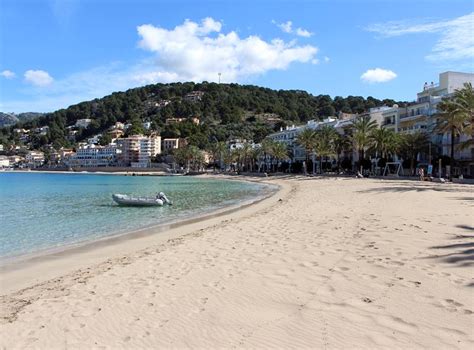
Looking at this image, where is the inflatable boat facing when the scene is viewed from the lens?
facing to the left of the viewer

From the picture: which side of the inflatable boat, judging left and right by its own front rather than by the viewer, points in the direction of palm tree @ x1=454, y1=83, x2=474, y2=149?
back
